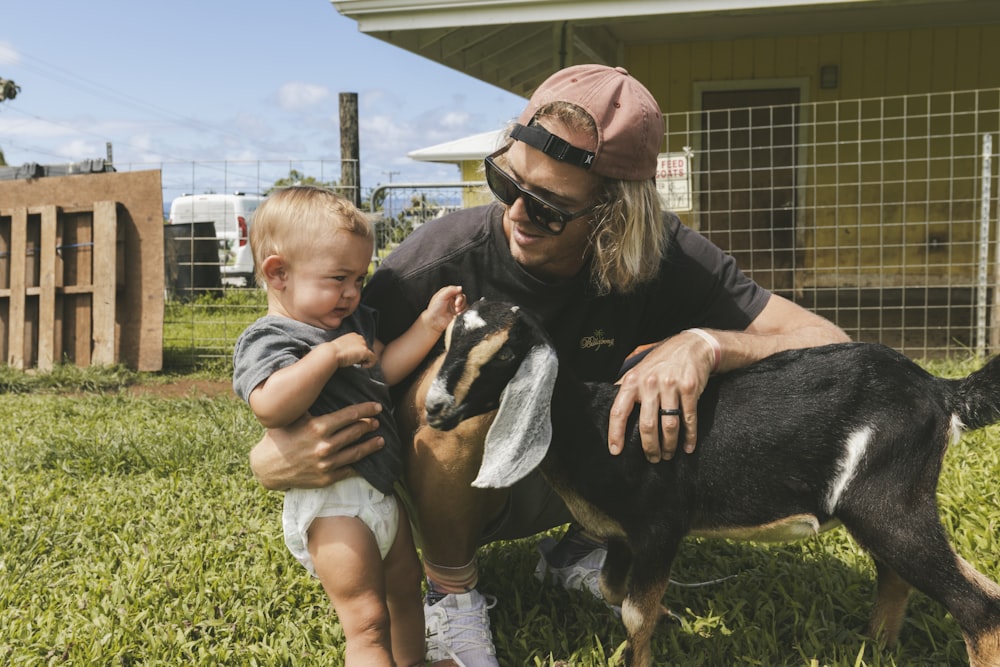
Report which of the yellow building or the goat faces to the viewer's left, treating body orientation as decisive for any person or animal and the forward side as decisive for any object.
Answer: the goat

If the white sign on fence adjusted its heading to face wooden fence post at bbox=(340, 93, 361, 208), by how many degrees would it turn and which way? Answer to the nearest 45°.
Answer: approximately 90° to its right

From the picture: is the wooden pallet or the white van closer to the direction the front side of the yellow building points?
the wooden pallet

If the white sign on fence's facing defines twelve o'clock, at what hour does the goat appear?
The goat is roughly at 12 o'clock from the white sign on fence.

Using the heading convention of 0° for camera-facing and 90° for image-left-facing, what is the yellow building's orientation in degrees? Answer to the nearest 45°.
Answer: approximately 0°

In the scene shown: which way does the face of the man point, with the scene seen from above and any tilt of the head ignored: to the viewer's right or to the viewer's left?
to the viewer's left

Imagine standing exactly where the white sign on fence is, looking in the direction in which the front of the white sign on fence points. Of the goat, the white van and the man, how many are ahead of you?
2

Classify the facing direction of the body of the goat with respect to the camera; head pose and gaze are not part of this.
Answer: to the viewer's left

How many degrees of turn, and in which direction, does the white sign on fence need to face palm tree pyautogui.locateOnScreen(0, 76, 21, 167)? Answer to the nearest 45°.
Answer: approximately 135° to its right

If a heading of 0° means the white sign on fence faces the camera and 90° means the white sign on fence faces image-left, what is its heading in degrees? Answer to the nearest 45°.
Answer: approximately 0°

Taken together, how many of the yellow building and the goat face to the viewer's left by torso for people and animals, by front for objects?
1
